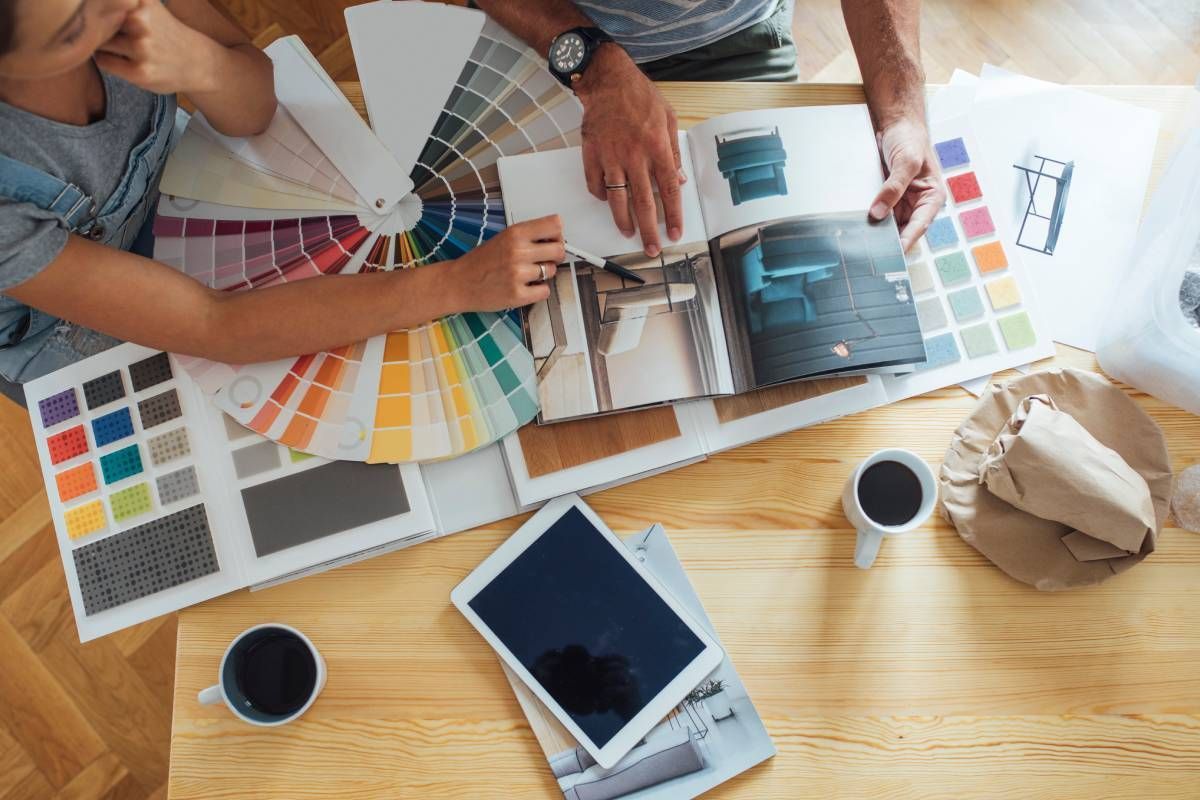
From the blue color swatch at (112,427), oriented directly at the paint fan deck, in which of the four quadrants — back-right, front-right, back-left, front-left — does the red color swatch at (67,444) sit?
back-left
